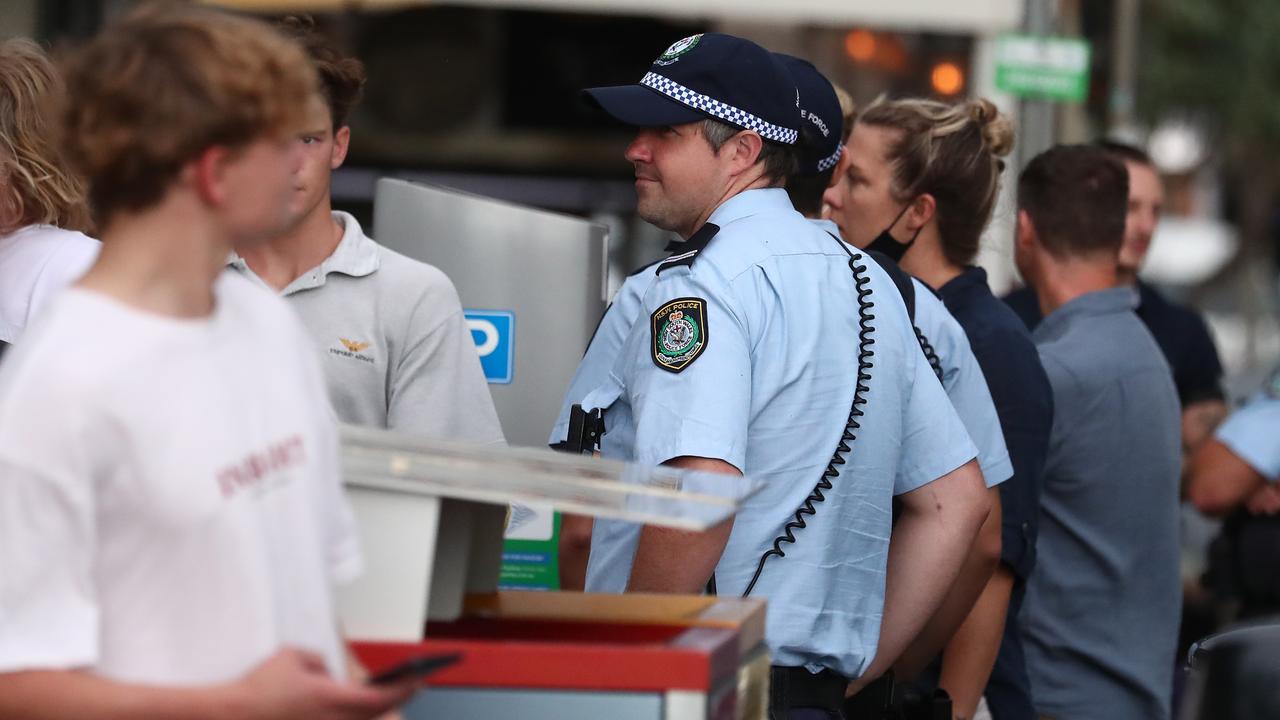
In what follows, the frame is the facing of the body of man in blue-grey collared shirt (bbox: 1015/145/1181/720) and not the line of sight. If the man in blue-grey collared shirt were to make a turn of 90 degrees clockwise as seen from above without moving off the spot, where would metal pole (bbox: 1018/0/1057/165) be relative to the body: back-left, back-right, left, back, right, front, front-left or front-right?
front-left

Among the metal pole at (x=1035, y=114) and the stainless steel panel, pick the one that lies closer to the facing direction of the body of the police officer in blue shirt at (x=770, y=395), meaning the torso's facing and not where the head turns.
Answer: the stainless steel panel

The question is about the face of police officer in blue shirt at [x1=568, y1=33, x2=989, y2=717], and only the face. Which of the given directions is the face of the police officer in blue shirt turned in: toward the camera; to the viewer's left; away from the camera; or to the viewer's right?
to the viewer's left

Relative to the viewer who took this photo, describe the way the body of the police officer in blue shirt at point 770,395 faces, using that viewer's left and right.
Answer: facing away from the viewer and to the left of the viewer

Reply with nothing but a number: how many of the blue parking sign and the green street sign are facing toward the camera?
2

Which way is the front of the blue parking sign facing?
toward the camera

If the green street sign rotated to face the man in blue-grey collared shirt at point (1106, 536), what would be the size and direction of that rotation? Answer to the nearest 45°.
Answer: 0° — it already faces them

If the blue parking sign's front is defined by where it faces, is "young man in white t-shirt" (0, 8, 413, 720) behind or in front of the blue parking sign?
in front

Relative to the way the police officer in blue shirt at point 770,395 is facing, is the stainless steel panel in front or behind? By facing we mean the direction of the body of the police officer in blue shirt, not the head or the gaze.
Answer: in front

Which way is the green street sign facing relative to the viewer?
toward the camera

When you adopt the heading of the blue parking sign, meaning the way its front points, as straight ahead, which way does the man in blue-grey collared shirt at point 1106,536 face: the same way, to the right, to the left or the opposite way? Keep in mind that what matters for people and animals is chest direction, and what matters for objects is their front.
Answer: the opposite way

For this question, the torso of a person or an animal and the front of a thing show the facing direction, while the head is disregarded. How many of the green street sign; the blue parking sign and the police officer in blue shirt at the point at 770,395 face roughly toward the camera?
2

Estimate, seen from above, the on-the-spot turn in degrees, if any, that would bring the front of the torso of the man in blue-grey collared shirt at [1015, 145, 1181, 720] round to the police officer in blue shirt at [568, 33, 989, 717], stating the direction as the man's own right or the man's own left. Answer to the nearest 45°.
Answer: approximately 90° to the man's own left

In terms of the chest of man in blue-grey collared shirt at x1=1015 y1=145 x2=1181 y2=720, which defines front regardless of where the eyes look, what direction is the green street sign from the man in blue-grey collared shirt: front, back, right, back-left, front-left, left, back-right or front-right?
front-right

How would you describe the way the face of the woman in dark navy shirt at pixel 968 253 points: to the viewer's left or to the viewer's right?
to the viewer's left

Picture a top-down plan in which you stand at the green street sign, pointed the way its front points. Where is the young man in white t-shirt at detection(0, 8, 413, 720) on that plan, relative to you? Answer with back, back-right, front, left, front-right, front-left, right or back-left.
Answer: front

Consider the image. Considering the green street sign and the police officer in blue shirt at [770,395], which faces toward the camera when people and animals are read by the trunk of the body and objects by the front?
the green street sign

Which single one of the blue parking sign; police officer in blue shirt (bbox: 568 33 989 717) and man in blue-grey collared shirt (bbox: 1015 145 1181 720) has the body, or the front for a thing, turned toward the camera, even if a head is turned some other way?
the blue parking sign

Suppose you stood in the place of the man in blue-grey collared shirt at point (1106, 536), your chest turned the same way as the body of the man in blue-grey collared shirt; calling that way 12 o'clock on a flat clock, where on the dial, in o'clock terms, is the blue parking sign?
The blue parking sign is roughly at 10 o'clock from the man in blue-grey collared shirt.

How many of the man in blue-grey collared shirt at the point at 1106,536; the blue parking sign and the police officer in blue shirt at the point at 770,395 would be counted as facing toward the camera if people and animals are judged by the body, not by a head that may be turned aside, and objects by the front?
1

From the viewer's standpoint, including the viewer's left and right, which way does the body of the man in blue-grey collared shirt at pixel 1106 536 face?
facing away from the viewer and to the left of the viewer
